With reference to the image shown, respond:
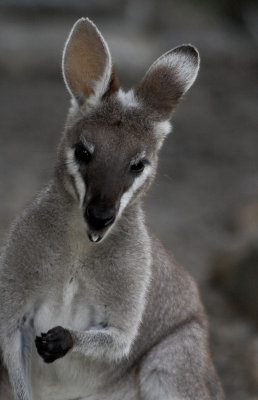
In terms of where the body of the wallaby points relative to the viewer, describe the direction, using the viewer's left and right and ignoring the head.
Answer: facing the viewer and to the left of the viewer
